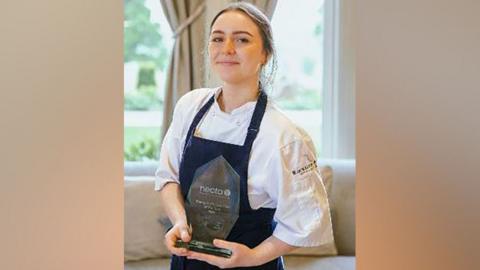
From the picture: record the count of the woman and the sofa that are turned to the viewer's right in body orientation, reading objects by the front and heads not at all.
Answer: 0

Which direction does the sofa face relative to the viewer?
toward the camera

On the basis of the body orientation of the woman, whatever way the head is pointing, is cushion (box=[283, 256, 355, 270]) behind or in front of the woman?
behind

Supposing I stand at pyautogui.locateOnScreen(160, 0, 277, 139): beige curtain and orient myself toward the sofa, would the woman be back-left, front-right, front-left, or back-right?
front-right

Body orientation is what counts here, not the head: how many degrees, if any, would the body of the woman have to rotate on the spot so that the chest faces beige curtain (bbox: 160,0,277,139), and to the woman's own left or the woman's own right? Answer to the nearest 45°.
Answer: approximately 135° to the woman's own right
